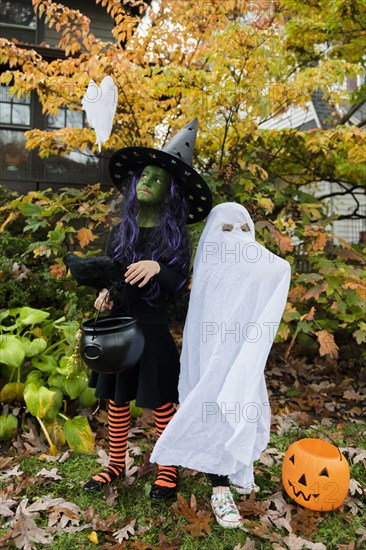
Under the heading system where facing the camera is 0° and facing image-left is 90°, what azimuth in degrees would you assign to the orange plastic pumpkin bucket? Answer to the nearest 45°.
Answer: approximately 45°

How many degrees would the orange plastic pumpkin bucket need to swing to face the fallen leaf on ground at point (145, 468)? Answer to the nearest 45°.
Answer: approximately 45° to its right

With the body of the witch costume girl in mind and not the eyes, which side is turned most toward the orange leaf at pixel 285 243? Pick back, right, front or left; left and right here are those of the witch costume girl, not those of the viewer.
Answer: back

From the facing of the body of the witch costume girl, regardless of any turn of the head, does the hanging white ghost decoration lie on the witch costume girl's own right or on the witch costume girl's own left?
on the witch costume girl's own right

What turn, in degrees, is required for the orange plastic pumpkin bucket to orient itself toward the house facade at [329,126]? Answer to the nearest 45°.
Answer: approximately 135° to its right

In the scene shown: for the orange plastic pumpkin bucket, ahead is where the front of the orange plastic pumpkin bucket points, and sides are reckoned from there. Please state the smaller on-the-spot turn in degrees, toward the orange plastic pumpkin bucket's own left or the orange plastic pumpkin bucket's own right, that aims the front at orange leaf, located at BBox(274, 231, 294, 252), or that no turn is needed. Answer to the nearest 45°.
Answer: approximately 135° to the orange plastic pumpkin bucket's own right

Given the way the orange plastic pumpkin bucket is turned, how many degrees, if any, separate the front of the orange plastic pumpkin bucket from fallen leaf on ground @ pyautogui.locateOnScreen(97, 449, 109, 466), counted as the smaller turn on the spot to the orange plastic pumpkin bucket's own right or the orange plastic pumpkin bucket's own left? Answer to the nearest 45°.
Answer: approximately 45° to the orange plastic pumpkin bucket's own right

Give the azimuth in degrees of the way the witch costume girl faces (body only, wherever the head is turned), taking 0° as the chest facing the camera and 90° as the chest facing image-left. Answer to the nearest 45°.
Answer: approximately 45°

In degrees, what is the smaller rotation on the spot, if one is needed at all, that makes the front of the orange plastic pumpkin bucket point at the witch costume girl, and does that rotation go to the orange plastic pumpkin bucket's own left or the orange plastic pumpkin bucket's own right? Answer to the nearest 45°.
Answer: approximately 45° to the orange plastic pumpkin bucket's own right

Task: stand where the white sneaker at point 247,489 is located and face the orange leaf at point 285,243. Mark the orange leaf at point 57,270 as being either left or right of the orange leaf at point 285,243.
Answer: left
